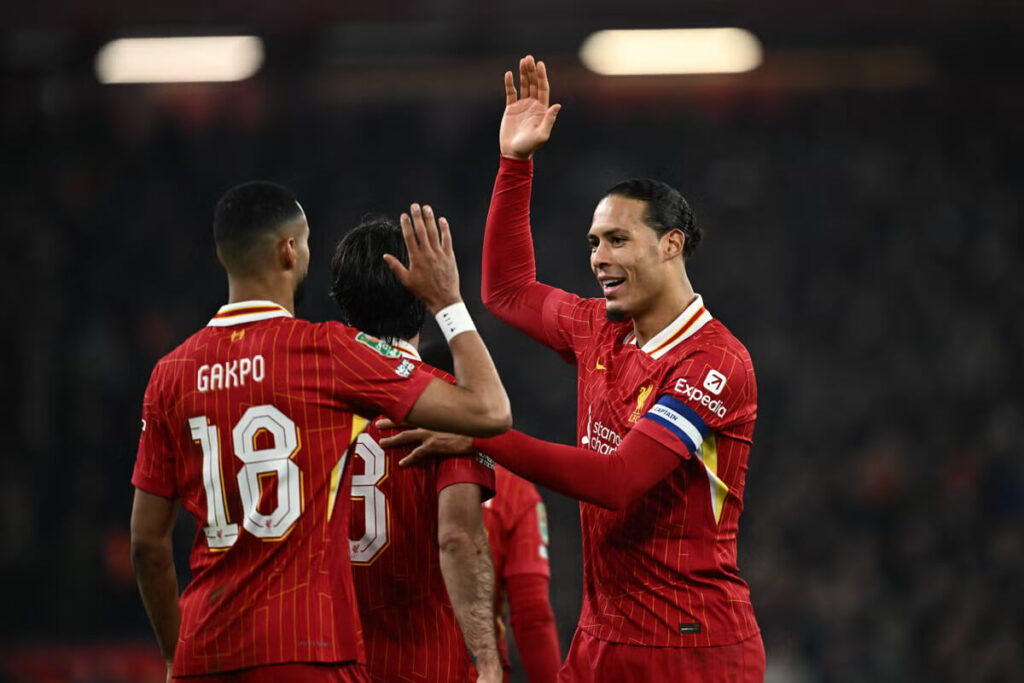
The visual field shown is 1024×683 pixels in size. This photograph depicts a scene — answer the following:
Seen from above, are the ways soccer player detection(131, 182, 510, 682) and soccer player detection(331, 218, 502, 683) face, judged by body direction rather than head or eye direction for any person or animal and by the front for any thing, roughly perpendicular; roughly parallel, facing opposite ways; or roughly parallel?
roughly parallel

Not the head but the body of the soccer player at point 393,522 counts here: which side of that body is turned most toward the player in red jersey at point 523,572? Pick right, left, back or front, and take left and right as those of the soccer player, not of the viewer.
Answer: front

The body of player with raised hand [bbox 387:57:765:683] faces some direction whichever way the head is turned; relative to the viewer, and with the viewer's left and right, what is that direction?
facing the viewer and to the left of the viewer

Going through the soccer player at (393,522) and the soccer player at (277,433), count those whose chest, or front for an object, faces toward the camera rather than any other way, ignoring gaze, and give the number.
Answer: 0

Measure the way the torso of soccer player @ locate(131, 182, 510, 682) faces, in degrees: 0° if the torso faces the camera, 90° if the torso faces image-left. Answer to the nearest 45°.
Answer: approximately 225°

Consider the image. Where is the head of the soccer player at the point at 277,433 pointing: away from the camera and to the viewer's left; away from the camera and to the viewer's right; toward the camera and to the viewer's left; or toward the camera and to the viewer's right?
away from the camera and to the viewer's right

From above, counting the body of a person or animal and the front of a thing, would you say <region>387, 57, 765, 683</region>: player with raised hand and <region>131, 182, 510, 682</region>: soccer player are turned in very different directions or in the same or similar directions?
very different directions

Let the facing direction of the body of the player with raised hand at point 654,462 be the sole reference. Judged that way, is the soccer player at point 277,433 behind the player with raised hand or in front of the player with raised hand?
in front

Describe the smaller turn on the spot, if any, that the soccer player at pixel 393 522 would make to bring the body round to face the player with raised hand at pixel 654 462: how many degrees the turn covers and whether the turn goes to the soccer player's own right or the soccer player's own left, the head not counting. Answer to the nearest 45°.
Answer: approximately 45° to the soccer player's own right

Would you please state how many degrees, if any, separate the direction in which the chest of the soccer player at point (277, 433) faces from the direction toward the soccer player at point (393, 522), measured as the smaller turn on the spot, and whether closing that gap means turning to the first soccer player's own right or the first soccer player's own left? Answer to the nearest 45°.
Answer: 0° — they already face them

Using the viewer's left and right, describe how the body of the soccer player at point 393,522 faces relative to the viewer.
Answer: facing away from the viewer and to the right of the viewer

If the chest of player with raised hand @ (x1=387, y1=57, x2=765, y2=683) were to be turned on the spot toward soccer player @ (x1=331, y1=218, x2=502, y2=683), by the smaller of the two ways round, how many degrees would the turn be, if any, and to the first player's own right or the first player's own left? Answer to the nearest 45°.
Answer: approximately 45° to the first player's own right
